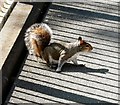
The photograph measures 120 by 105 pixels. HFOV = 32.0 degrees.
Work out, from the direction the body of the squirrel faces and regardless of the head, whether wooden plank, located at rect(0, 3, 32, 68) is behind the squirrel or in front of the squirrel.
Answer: behind

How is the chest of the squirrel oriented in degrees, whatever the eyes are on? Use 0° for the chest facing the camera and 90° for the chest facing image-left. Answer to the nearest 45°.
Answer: approximately 270°
